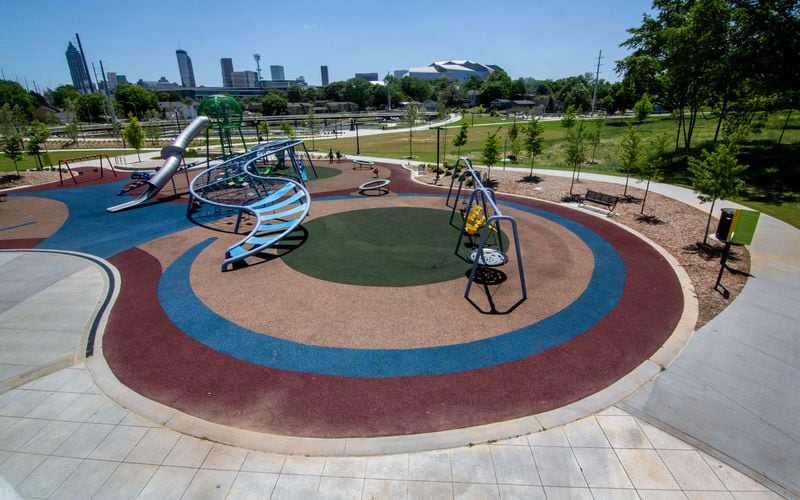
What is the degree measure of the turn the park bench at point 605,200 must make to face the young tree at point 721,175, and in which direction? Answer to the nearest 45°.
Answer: approximately 90° to its left

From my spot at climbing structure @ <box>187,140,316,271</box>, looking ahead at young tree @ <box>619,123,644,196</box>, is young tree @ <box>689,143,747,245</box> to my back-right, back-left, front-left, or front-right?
front-right

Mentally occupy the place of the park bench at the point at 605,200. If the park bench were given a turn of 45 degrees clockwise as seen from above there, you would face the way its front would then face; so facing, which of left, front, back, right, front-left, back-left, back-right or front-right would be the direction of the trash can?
back-left

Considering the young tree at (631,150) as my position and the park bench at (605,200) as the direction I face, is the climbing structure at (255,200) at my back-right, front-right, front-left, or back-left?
front-right

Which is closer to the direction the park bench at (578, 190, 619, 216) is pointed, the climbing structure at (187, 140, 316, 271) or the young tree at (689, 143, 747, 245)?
the climbing structure

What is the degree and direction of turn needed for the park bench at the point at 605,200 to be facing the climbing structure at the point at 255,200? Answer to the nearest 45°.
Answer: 0° — it already faces it
